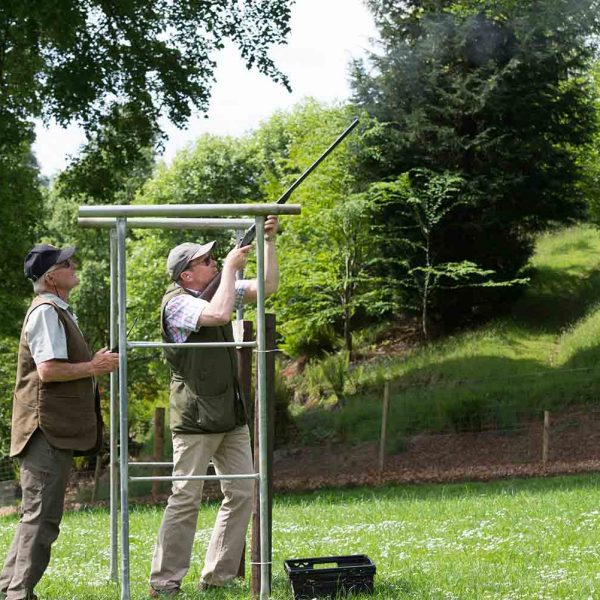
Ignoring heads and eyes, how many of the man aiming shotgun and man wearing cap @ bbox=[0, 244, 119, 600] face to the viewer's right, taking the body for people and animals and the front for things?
2

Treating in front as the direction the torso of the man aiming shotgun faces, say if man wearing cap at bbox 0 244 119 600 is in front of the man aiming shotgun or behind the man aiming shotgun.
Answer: behind

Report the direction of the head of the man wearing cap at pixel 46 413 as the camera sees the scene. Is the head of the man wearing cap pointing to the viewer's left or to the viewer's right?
to the viewer's right

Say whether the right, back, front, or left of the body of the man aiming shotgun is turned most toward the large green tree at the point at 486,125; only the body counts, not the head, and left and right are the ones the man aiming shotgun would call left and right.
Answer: left

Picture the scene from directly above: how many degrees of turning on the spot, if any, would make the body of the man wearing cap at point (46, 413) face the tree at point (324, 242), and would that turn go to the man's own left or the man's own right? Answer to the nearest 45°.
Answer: approximately 90° to the man's own left

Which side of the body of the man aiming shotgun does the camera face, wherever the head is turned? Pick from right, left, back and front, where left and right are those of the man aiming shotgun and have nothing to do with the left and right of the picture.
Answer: right

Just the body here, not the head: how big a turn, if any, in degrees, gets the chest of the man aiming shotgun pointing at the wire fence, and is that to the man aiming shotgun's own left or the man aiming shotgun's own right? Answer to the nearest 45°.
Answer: approximately 90° to the man aiming shotgun's own left

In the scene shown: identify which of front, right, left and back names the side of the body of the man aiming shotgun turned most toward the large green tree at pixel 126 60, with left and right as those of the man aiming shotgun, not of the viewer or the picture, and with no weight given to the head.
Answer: left

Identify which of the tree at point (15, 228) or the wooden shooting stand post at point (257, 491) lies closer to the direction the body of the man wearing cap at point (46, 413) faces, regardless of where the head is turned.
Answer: the wooden shooting stand post

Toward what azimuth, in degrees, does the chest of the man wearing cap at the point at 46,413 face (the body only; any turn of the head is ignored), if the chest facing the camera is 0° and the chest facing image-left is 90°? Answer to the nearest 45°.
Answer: approximately 270°
